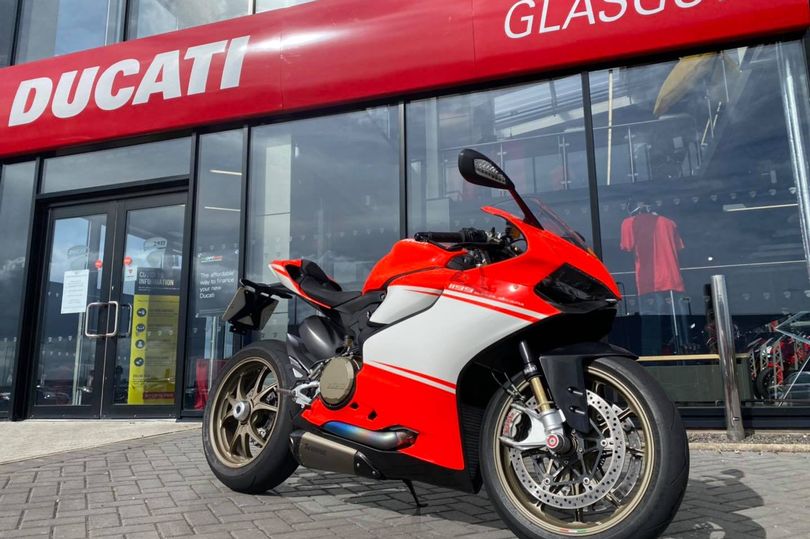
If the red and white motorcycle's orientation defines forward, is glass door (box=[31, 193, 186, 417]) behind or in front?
behind

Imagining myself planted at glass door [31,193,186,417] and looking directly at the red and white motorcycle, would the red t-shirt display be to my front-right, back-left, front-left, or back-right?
front-left

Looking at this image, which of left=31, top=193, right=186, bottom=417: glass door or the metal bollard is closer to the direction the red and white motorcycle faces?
the metal bollard

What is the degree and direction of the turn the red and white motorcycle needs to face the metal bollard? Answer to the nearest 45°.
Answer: approximately 90° to its left

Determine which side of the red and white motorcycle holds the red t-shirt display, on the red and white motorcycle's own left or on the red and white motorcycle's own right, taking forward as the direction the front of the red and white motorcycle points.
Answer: on the red and white motorcycle's own left

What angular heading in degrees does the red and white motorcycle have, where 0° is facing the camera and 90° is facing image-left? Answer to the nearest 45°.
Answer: approximately 315°
